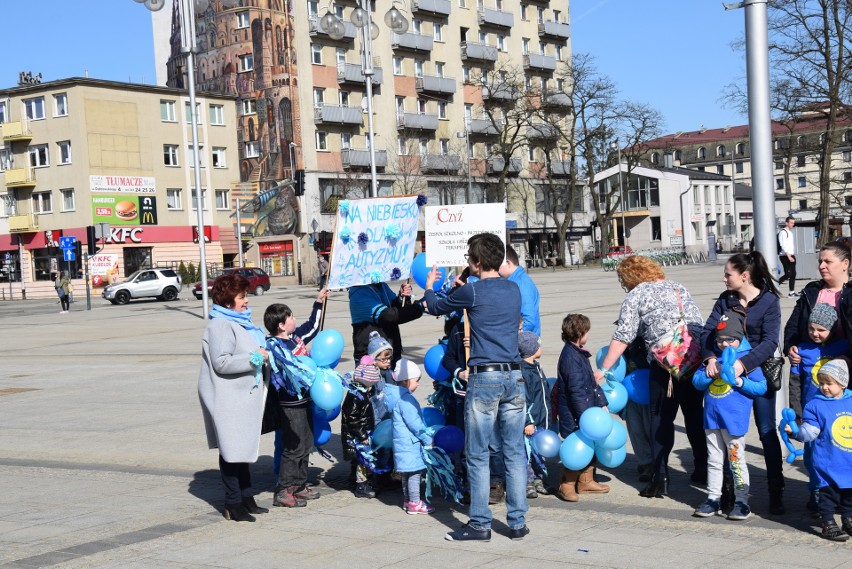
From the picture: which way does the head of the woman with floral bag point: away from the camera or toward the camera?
away from the camera

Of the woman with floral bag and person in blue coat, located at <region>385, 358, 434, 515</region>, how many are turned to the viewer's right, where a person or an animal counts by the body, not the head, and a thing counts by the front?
1

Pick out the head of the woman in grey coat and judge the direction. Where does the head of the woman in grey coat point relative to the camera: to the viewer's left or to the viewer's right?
to the viewer's right

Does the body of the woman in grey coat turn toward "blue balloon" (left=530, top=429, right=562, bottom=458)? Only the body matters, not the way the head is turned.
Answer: yes

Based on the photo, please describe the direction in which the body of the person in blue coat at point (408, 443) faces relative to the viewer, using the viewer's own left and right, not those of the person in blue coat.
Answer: facing to the right of the viewer

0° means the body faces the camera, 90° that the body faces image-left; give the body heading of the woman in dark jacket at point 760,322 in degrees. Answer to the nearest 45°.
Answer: approximately 45°

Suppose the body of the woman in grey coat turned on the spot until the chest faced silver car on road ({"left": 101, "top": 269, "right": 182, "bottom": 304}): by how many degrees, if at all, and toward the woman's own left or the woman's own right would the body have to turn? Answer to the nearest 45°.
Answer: approximately 90° to the woman's own left

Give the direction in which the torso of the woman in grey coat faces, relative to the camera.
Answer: to the viewer's right

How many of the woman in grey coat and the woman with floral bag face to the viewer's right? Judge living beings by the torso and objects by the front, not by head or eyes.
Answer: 1

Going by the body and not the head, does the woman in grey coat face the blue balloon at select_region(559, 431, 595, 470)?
yes

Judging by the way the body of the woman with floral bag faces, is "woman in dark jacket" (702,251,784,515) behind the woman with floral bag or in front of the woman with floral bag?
behind
